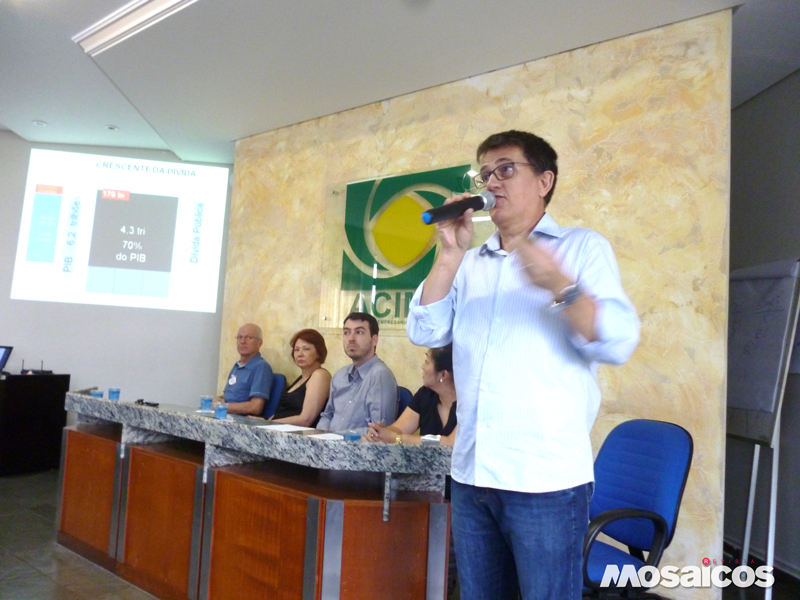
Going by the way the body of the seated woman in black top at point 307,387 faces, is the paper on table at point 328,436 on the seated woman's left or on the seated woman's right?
on the seated woman's left

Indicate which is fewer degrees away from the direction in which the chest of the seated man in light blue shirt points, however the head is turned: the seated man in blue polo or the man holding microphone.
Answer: the man holding microphone

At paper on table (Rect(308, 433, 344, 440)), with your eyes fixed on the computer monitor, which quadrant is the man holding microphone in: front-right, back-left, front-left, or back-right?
back-left

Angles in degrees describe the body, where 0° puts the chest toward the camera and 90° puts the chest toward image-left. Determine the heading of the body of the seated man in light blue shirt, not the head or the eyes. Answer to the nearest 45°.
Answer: approximately 45°

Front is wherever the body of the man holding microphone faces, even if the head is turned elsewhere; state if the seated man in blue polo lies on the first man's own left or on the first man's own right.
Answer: on the first man's own right

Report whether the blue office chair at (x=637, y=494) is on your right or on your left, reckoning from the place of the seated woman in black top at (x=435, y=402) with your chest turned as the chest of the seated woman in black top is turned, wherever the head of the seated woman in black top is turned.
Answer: on your left
